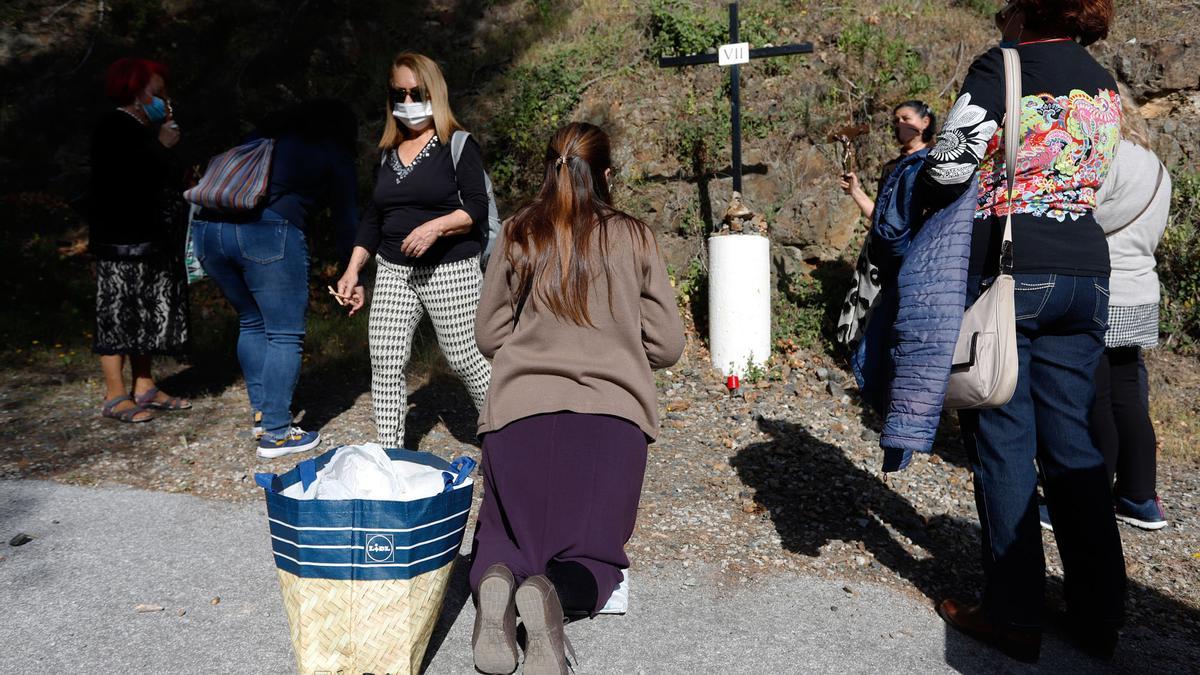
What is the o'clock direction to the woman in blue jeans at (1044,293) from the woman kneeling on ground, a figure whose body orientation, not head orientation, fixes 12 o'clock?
The woman in blue jeans is roughly at 3 o'clock from the woman kneeling on ground.

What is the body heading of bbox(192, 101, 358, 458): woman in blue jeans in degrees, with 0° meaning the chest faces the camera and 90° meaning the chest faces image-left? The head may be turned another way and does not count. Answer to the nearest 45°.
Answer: approximately 225°

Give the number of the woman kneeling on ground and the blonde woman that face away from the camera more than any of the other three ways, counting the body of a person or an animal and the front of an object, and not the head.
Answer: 1

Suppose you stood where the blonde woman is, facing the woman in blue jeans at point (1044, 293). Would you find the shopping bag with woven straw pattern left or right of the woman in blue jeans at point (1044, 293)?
right

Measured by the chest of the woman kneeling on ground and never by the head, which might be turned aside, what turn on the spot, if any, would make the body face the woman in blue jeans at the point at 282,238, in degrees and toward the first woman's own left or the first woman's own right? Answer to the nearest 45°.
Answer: approximately 45° to the first woman's own left

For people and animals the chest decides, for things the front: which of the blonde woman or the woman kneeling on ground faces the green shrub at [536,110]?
the woman kneeling on ground

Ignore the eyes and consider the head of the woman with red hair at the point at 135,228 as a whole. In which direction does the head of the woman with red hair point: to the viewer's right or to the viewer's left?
to the viewer's right

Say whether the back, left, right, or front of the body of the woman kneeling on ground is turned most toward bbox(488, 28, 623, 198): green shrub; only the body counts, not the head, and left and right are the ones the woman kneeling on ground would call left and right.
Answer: front

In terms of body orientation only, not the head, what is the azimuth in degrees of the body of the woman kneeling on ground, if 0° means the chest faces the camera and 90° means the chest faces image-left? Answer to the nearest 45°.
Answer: approximately 180°

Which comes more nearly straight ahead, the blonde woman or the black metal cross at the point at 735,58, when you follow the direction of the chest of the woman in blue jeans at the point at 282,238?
the black metal cross

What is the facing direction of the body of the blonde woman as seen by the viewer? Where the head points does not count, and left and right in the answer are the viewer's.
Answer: facing the viewer and to the left of the viewer

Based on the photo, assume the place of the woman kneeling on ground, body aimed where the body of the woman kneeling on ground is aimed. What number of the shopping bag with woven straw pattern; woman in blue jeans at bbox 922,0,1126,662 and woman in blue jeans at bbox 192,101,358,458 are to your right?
1

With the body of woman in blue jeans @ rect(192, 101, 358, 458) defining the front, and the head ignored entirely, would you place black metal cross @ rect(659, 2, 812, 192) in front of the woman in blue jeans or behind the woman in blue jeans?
in front

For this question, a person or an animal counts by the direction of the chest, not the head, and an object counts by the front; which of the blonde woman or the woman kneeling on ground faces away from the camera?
the woman kneeling on ground
